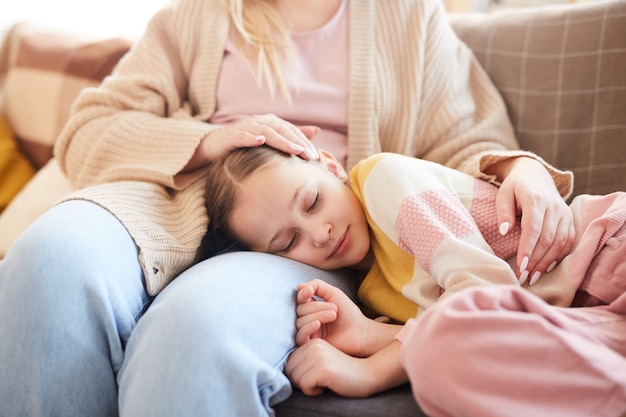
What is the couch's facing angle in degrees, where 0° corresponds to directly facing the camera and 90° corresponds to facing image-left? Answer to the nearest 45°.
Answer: approximately 0°
